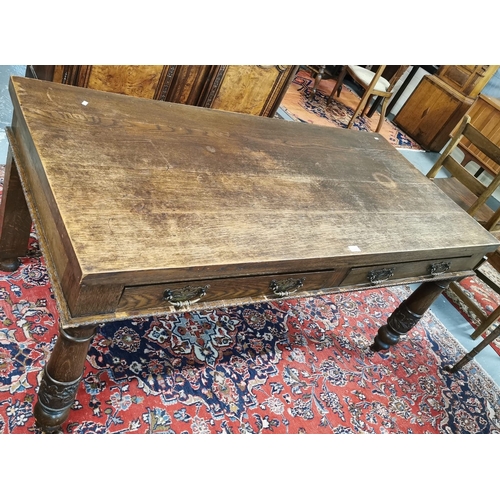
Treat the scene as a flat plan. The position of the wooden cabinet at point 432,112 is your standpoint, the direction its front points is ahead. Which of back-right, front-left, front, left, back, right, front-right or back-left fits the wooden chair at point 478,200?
front-left

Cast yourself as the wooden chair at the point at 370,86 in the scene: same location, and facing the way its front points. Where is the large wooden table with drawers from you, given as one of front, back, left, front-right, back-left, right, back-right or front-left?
back-left

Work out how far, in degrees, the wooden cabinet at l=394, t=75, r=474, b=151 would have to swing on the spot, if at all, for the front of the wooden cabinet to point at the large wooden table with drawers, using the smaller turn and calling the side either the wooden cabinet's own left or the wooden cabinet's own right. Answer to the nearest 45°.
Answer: approximately 45° to the wooden cabinet's own left

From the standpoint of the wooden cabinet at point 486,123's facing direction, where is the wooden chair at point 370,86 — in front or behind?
in front

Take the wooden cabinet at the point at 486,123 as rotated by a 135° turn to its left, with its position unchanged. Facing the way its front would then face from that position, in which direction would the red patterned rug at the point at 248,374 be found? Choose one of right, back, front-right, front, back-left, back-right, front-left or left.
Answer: right

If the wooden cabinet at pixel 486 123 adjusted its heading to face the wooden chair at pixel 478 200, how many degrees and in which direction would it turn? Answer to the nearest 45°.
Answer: approximately 45° to its left

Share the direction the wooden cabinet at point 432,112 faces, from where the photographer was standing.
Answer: facing the viewer and to the left of the viewer

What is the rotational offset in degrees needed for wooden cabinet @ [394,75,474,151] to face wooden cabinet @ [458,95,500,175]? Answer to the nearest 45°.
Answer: approximately 135° to its left

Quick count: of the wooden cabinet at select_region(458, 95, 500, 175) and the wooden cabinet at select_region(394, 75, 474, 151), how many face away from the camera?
0
